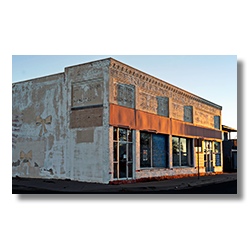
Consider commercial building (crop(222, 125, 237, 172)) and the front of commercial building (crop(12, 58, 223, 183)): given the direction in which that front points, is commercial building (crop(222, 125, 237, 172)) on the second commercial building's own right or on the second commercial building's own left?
on the second commercial building's own left

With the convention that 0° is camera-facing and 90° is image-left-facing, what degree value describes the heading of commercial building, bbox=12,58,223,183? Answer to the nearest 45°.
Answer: approximately 315°
